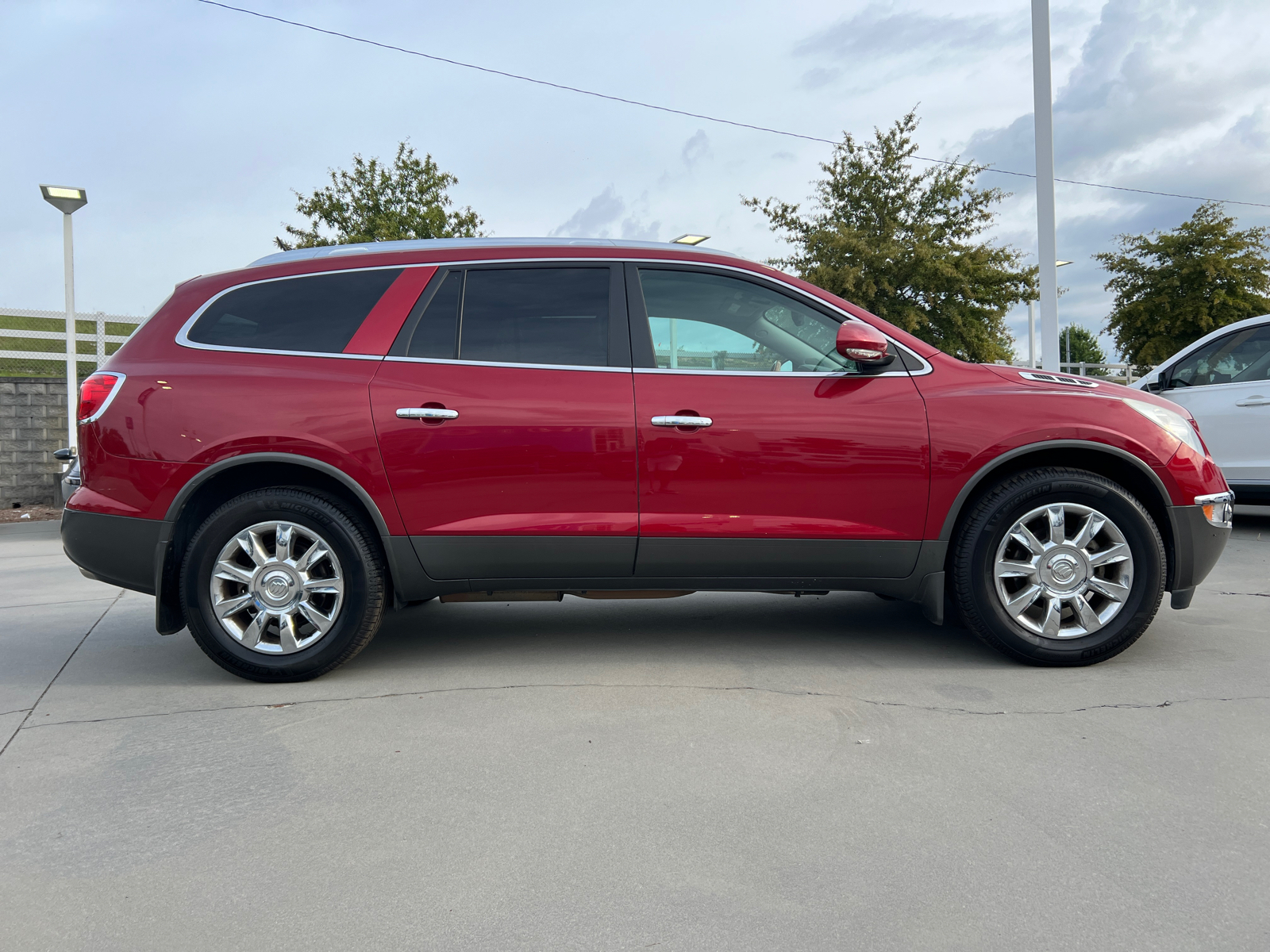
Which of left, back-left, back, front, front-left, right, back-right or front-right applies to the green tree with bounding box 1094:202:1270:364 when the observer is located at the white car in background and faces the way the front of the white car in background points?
right

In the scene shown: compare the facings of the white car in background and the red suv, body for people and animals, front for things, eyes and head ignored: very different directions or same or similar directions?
very different directions

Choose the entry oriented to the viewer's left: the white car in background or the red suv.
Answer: the white car in background

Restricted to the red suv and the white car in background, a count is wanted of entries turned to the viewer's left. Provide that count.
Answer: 1

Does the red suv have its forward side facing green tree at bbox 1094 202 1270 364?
no

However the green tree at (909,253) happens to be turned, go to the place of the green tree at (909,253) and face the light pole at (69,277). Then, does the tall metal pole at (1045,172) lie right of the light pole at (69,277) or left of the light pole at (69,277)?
left

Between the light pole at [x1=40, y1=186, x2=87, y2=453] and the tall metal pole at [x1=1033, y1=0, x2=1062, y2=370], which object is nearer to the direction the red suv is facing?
the tall metal pole

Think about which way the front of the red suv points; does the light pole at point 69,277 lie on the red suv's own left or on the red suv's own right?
on the red suv's own left

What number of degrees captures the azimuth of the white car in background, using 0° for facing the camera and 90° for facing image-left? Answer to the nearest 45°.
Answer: approximately 90°

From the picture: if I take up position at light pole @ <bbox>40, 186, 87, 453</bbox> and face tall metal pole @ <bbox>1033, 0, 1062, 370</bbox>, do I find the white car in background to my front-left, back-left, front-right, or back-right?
front-right

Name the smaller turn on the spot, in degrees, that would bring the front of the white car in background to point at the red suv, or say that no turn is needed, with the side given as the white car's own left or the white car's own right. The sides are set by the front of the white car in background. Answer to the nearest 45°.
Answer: approximately 90° to the white car's own left

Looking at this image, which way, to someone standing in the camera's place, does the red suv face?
facing to the right of the viewer

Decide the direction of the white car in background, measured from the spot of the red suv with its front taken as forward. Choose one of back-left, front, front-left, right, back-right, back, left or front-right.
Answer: front-left

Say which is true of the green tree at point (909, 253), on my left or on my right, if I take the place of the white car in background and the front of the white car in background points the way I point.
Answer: on my right

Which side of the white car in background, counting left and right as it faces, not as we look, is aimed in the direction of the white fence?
front
